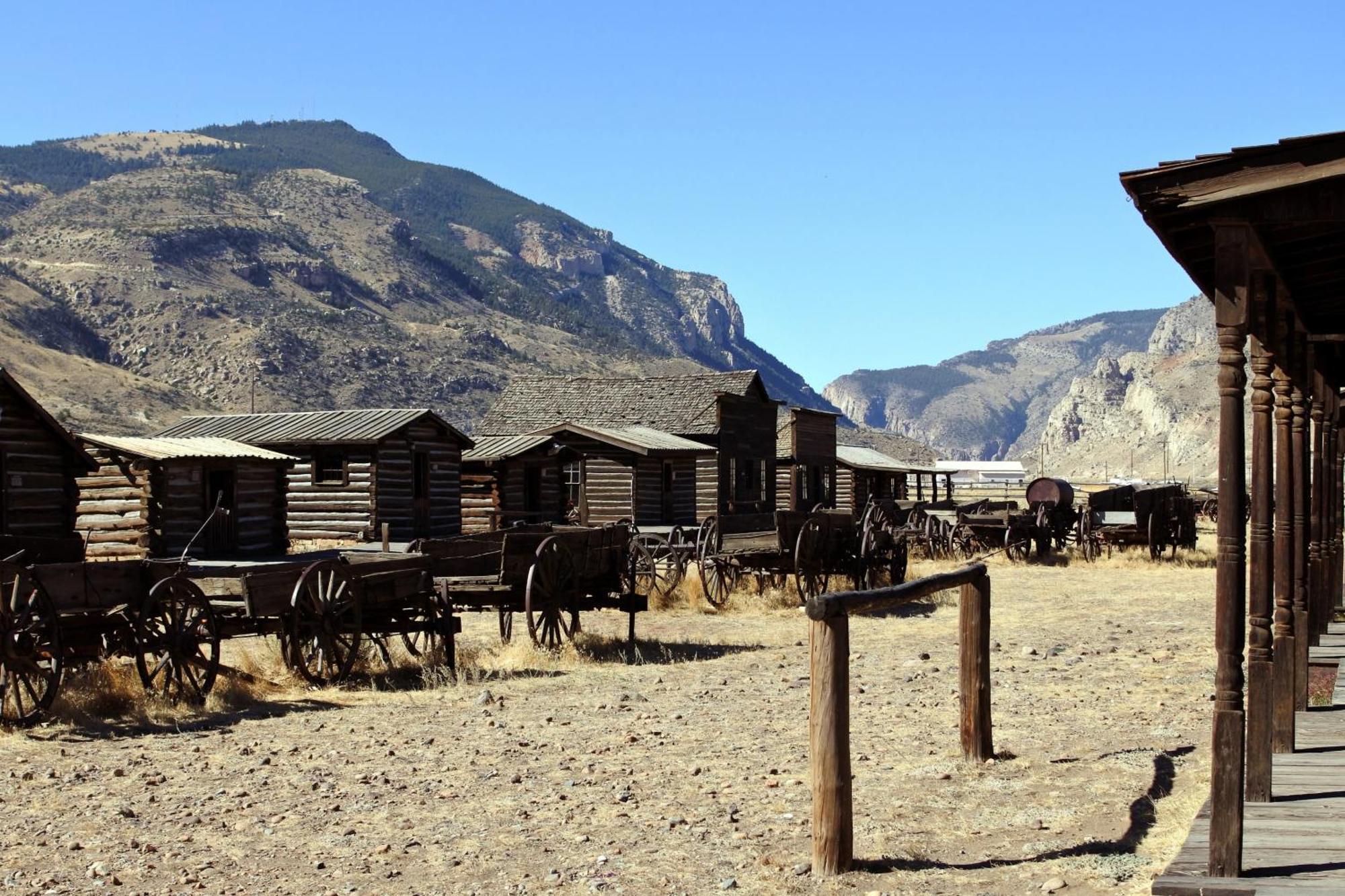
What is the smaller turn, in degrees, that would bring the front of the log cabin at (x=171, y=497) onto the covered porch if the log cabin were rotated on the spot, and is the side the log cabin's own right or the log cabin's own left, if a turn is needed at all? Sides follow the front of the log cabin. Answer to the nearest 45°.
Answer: approximately 45° to the log cabin's own right

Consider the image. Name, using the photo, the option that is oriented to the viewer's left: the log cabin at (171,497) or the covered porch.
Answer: the covered porch

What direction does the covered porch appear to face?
to the viewer's left

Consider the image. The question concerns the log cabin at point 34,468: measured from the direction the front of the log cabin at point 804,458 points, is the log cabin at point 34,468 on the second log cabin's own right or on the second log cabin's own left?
on the second log cabin's own right

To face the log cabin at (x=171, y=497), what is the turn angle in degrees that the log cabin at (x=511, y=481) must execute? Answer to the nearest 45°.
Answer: approximately 90° to its right

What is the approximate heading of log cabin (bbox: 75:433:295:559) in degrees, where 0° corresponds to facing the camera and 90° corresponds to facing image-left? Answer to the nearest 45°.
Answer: approximately 315°

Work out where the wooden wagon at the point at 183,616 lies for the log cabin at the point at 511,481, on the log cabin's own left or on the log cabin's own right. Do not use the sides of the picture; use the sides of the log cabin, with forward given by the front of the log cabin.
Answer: on the log cabin's own right

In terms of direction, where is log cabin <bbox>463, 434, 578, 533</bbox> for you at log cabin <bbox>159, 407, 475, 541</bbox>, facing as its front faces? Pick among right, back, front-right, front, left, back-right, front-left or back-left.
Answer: left

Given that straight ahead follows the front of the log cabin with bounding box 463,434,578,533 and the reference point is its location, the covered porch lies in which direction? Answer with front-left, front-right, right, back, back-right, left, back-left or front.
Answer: front-right
